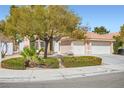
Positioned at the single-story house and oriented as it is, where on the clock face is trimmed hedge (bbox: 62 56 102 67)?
The trimmed hedge is roughly at 12 o'clock from the single-story house.

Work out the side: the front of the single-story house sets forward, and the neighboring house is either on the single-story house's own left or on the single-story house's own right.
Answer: on the single-story house's own right

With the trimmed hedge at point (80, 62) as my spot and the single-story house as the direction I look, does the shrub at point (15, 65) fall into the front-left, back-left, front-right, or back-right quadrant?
back-left

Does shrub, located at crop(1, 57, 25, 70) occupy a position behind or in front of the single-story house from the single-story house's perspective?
in front

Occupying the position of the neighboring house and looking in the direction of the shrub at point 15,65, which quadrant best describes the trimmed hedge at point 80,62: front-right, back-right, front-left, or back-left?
front-left

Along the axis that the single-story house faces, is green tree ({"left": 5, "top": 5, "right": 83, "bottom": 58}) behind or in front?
in front

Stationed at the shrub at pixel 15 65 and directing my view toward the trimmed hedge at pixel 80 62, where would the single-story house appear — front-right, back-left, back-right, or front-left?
front-left

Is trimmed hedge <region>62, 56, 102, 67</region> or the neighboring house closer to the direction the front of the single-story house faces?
the trimmed hedge

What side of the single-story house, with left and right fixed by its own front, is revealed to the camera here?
front
